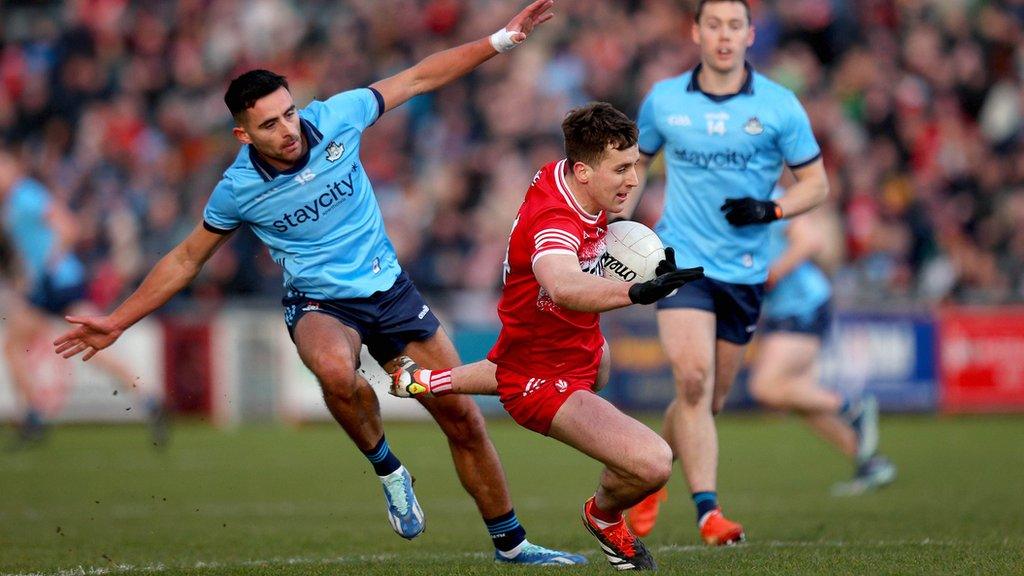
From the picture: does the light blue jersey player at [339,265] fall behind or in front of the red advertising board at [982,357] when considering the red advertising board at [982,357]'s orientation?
in front

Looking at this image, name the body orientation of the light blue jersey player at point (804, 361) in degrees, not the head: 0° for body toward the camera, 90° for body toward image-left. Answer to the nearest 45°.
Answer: approximately 90°

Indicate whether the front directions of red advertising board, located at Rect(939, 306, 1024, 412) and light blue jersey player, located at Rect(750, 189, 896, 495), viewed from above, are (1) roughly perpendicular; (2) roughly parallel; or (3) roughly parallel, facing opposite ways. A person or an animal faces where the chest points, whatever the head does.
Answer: roughly perpendicular

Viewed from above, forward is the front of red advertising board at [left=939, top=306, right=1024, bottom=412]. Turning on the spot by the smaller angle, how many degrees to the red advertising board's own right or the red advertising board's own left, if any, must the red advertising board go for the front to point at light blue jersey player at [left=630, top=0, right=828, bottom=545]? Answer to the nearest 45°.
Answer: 0° — it already faces them

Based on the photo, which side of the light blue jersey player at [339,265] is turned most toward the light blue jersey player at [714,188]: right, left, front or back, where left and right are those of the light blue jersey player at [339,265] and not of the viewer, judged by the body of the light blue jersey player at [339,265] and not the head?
left

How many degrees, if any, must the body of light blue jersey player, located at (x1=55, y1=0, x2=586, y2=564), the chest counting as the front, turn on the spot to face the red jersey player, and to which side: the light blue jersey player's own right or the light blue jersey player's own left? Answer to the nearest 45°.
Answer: approximately 45° to the light blue jersey player's own left

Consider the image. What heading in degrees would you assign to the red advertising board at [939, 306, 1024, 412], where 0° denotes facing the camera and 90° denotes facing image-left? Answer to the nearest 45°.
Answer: approximately 0°

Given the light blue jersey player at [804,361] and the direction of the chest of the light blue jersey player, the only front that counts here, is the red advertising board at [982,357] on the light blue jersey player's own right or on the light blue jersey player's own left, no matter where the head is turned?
on the light blue jersey player's own right

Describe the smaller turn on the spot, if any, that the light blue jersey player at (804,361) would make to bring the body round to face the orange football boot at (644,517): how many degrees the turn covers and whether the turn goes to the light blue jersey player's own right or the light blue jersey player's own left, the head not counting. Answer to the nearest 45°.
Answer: approximately 90° to the light blue jersey player's own left
